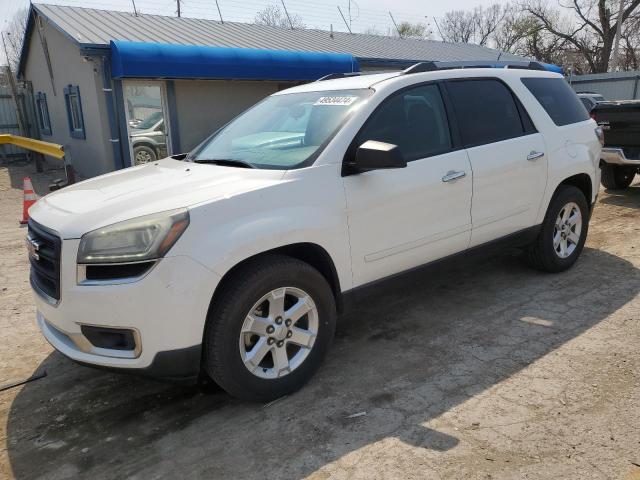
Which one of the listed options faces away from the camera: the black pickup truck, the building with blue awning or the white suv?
the black pickup truck

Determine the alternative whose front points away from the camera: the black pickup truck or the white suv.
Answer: the black pickup truck

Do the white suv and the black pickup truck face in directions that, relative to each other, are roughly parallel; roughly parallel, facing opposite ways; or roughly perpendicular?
roughly parallel, facing opposite ways

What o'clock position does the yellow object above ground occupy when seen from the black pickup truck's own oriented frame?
The yellow object above ground is roughly at 9 o'clock from the black pickup truck.

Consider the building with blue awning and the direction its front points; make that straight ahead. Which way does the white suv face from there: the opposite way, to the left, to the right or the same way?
to the right

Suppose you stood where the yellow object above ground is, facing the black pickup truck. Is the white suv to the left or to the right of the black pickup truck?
right

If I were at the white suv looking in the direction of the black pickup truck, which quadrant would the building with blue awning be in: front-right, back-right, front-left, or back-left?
front-left

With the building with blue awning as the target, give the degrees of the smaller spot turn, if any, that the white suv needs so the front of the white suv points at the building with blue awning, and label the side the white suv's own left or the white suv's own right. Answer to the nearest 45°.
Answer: approximately 135° to the white suv's own right

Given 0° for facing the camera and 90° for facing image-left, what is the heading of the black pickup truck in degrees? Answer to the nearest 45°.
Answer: approximately 180°

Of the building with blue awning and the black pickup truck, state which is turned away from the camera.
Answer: the black pickup truck

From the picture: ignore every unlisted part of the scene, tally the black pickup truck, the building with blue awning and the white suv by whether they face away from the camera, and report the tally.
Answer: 1

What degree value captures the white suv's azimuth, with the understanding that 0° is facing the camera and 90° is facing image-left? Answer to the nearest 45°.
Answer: approximately 45°

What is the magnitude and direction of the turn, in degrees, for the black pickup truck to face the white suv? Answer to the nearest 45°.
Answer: approximately 180°

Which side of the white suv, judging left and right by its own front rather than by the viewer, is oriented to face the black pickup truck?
back
